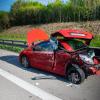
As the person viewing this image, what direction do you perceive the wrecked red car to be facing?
facing away from the viewer and to the left of the viewer
